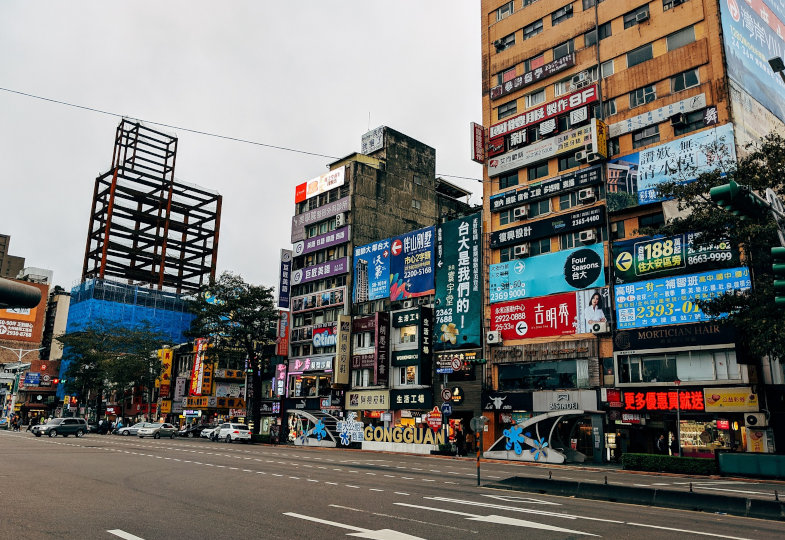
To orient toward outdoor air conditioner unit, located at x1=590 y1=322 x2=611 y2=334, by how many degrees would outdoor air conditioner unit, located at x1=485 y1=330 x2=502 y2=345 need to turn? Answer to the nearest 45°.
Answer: approximately 90° to its left

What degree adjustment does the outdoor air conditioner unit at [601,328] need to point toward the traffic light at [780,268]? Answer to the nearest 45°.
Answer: approximately 45° to its left

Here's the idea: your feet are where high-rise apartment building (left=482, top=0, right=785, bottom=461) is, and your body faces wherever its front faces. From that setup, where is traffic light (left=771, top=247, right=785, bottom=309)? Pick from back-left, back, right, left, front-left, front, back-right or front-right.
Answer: front-left

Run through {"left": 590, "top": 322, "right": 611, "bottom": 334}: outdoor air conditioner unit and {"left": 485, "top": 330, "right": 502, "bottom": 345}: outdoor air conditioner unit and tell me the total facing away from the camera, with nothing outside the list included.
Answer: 0

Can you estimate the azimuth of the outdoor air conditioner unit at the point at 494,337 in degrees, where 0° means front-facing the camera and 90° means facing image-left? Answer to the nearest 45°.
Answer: approximately 45°

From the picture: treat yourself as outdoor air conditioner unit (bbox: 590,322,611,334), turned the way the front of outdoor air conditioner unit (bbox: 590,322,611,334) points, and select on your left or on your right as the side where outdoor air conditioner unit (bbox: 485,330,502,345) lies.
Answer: on your right

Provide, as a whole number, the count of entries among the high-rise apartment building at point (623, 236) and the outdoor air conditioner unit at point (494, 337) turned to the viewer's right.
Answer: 0

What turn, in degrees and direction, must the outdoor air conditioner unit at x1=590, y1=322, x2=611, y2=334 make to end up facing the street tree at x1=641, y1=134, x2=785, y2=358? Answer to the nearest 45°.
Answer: approximately 90° to its left

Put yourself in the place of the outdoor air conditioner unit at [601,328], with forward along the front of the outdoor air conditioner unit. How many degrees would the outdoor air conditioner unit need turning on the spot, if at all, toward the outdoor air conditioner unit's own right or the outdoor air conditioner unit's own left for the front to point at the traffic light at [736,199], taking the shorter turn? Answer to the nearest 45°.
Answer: approximately 45° to the outdoor air conditioner unit's own left

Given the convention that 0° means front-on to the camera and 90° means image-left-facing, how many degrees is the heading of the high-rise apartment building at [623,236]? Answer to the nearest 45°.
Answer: approximately 45°

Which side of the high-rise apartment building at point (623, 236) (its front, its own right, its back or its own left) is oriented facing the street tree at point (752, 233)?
front
